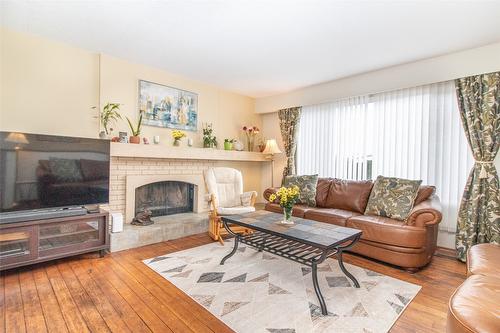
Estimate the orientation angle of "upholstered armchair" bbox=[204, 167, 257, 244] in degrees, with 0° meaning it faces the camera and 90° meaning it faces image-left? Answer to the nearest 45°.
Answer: approximately 315°

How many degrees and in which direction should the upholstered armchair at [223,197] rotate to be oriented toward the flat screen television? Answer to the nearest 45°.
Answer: approximately 90° to its right

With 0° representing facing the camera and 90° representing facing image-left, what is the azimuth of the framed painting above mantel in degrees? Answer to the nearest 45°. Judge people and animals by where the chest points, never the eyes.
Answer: approximately 315°

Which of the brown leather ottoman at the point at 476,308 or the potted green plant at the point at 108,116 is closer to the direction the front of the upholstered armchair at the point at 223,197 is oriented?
the brown leather ottoman

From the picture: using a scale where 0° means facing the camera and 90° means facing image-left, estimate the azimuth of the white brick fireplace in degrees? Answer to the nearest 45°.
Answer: approximately 315°

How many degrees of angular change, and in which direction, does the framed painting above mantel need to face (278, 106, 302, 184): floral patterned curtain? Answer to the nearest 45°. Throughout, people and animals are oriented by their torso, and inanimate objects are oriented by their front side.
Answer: approximately 45° to its left

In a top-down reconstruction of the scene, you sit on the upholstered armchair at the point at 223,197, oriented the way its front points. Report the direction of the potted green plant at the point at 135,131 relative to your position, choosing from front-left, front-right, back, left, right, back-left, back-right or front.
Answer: back-right

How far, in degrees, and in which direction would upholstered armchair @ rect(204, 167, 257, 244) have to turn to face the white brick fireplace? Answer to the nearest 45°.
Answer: approximately 135° to its right
